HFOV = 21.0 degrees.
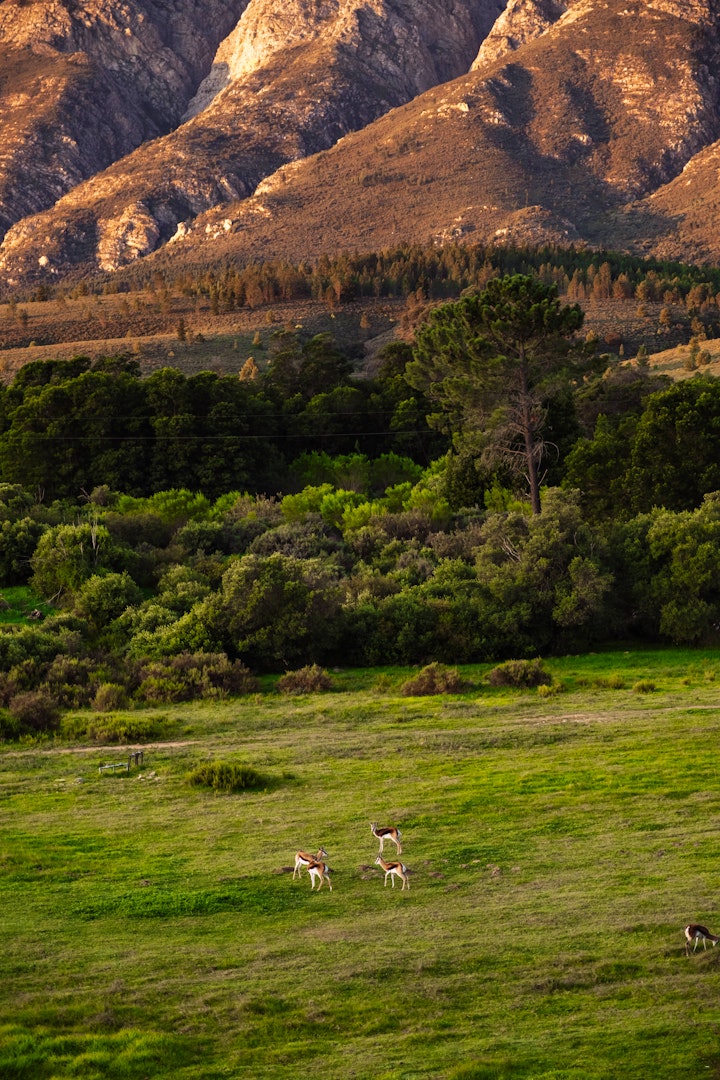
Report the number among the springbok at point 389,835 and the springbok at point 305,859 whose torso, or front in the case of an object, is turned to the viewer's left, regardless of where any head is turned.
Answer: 1

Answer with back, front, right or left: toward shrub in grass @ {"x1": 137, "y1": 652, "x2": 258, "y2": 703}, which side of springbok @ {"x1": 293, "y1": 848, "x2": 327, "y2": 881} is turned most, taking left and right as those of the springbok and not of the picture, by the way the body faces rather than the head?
left

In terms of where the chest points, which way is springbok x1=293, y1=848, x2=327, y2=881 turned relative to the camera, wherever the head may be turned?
to the viewer's right

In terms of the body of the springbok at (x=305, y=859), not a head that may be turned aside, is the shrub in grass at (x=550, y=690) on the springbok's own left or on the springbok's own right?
on the springbok's own left

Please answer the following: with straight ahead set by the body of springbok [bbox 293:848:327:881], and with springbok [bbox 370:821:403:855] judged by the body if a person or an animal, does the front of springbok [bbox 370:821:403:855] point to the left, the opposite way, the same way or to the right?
the opposite way

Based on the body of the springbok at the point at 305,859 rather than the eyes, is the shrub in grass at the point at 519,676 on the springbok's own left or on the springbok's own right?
on the springbok's own left

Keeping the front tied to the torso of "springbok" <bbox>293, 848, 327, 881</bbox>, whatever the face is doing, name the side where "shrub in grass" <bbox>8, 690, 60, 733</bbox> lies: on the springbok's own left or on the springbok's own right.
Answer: on the springbok's own left

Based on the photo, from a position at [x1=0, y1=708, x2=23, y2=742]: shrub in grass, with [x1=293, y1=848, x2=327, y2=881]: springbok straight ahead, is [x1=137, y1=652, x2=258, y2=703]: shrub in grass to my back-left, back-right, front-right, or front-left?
back-left

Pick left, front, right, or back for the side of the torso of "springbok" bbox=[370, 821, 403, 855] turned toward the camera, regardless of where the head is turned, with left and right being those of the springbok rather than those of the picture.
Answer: left

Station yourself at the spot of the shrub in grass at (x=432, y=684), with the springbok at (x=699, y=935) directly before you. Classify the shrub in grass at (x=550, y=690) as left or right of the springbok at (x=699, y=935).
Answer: left

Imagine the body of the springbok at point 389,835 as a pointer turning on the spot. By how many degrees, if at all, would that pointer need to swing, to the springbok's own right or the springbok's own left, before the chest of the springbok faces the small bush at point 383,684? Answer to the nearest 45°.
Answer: approximately 90° to the springbok's own right
